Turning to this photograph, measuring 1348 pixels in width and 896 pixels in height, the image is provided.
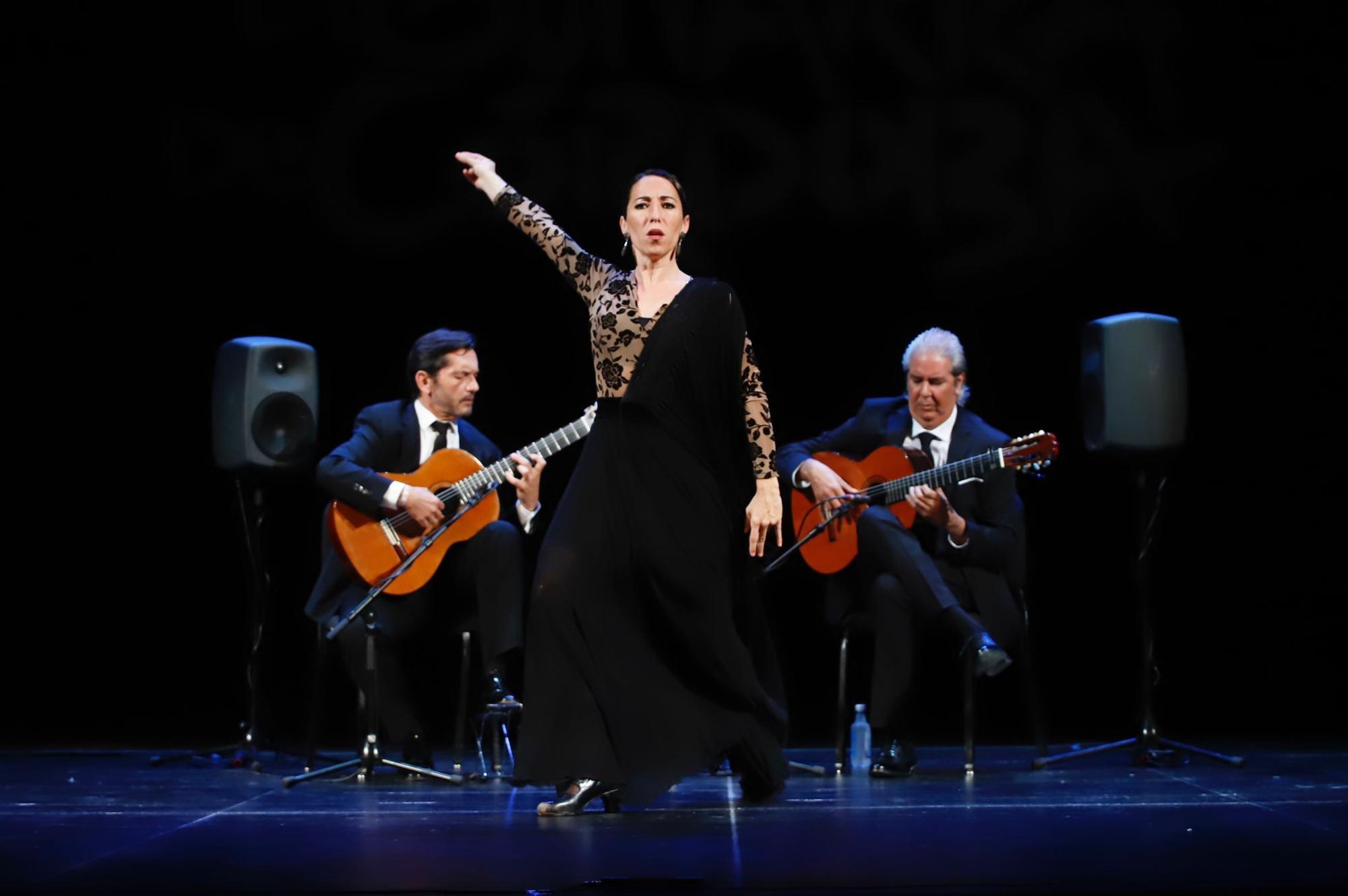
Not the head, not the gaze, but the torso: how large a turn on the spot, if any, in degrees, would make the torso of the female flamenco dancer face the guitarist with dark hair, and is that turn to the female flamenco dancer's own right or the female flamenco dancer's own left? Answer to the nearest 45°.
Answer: approximately 135° to the female flamenco dancer's own right

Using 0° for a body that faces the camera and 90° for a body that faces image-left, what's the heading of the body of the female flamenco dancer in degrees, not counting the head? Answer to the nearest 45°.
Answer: approximately 0°

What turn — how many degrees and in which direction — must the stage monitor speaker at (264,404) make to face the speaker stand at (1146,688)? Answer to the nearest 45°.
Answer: approximately 45° to its left

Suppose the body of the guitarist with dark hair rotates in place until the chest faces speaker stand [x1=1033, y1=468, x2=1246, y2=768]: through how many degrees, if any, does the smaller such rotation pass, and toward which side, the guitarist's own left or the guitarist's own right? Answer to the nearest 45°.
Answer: approximately 45° to the guitarist's own left

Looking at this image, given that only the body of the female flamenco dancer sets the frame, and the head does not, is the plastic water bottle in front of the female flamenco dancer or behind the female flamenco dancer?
behind

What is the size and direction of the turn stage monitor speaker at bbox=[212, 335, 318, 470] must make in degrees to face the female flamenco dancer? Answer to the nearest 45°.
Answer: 0° — it already faces them

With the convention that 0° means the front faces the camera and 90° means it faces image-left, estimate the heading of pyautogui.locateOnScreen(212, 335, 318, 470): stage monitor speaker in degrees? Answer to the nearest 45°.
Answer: approximately 315°

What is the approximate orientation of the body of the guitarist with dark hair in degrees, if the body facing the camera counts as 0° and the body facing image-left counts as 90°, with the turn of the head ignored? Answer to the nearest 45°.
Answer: approximately 315°

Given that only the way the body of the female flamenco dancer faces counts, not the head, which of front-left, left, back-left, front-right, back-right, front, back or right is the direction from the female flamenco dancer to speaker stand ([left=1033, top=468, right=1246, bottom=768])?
back-left
